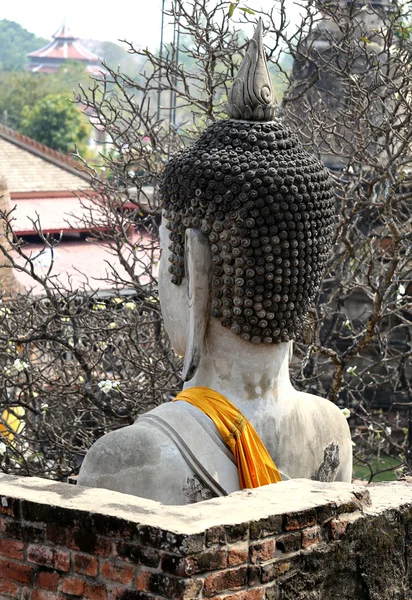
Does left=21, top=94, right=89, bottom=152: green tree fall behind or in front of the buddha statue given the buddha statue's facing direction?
in front

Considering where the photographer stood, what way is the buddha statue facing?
facing away from the viewer and to the left of the viewer

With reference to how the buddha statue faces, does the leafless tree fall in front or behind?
in front
